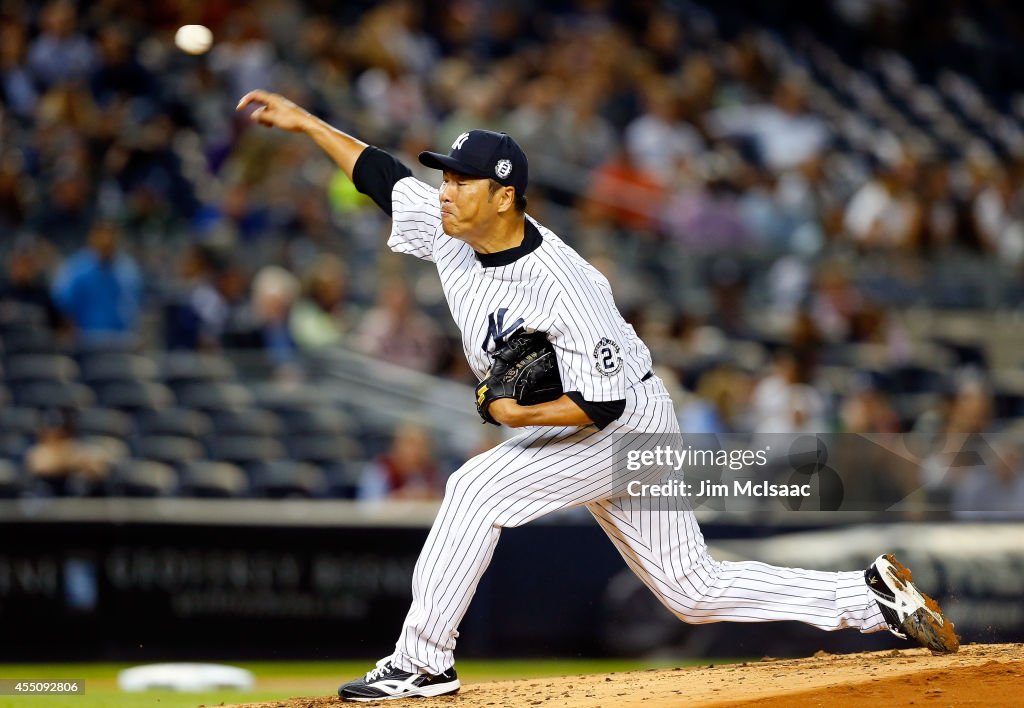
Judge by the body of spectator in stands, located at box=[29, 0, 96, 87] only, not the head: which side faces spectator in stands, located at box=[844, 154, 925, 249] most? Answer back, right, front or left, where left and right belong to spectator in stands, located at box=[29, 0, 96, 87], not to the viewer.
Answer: left

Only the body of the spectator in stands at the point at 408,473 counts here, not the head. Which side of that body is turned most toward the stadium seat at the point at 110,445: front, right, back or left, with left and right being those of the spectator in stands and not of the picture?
right

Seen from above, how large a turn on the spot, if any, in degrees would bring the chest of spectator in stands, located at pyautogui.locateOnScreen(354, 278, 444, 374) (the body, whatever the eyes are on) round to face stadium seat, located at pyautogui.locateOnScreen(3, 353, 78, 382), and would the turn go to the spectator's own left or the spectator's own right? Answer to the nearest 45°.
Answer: approximately 90° to the spectator's own right

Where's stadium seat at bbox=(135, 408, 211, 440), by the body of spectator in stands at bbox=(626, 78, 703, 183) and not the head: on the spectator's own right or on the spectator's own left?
on the spectator's own right

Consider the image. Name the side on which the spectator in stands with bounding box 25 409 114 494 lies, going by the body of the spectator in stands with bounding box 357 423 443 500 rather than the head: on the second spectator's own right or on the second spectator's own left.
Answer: on the second spectator's own right

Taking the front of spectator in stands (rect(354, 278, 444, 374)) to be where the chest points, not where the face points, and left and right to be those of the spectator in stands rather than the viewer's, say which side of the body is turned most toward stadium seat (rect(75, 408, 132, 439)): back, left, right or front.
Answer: right
